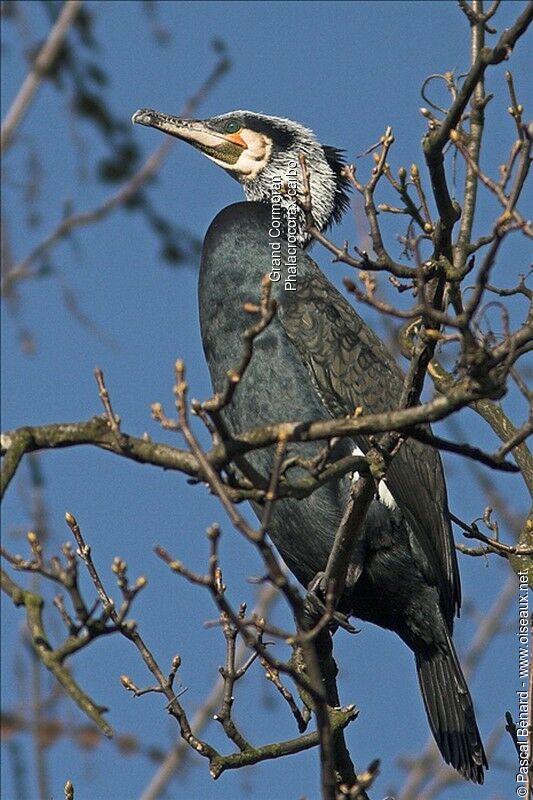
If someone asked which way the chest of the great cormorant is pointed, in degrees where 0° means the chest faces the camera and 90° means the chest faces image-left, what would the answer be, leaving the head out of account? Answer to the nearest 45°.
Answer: approximately 90°
